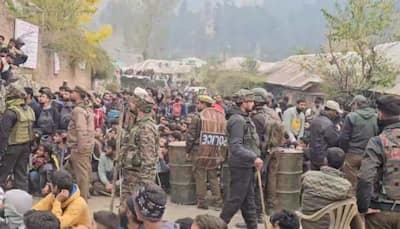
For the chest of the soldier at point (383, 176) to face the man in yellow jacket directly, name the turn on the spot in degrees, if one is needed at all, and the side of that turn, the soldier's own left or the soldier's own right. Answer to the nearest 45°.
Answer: approximately 45° to the soldier's own left

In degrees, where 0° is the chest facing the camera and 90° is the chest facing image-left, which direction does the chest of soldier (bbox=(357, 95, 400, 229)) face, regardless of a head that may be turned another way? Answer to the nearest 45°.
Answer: approximately 135°

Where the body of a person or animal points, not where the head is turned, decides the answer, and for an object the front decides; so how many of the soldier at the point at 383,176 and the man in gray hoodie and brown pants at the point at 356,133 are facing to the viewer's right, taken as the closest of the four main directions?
0

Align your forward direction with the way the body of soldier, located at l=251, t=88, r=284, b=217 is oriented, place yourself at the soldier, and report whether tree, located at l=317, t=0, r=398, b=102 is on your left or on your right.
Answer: on your right
